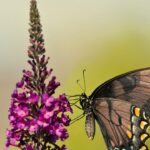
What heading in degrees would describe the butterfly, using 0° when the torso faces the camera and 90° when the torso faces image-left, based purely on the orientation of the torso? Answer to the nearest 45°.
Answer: approximately 90°

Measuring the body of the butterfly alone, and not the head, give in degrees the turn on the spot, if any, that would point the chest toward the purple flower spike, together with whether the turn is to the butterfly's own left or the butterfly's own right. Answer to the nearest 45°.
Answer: approximately 45° to the butterfly's own left
